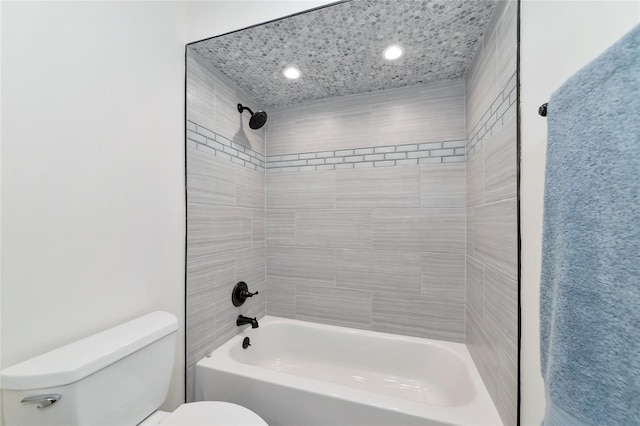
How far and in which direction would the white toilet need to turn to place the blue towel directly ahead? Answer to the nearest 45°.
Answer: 0° — it already faces it

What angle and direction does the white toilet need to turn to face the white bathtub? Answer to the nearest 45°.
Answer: approximately 45° to its left

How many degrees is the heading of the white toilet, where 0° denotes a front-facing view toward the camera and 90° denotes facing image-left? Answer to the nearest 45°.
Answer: approximately 315°
